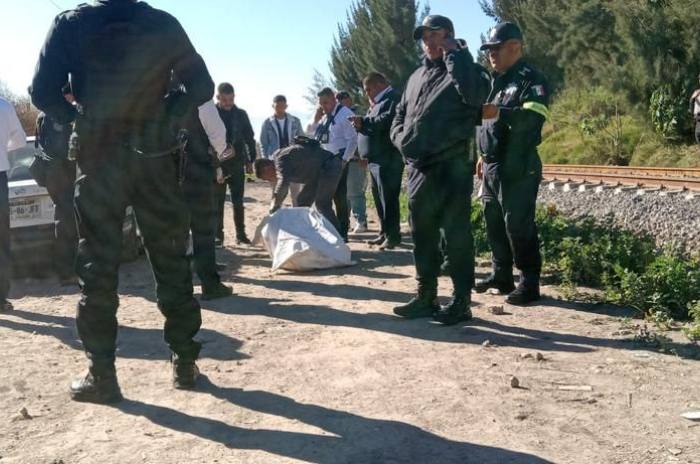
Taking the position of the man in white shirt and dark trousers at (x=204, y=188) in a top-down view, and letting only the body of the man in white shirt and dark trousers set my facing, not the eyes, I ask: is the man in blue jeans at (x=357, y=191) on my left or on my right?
on my left

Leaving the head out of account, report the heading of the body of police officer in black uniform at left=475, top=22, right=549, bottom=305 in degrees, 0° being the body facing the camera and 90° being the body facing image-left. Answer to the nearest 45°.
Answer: approximately 45°

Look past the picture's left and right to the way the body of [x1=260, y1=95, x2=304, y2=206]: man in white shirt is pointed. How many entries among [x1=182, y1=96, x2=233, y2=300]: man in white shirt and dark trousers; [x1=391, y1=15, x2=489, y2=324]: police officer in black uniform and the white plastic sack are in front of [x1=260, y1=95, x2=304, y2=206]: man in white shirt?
3

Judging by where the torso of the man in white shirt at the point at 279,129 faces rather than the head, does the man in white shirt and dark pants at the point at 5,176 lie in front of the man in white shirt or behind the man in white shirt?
in front

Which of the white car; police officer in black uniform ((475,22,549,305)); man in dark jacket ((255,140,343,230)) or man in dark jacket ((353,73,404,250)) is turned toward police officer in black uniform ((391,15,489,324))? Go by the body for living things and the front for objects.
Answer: police officer in black uniform ((475,22,549,305))

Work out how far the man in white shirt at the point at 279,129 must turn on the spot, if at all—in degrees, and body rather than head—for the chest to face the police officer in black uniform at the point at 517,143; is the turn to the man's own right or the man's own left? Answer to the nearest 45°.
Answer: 0° — they already face them

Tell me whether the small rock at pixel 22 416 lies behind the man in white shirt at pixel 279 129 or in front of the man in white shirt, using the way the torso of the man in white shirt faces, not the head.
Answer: in front

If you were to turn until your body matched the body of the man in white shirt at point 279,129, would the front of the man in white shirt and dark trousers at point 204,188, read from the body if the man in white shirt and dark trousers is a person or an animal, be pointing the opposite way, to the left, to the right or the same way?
to the left

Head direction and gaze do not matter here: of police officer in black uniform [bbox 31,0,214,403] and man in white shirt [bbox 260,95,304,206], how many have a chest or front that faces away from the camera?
1

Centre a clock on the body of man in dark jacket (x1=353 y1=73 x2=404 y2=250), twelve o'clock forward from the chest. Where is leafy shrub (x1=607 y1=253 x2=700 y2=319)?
The leafy shrub is roughly at 8 o'clock from the man in dark jacket.

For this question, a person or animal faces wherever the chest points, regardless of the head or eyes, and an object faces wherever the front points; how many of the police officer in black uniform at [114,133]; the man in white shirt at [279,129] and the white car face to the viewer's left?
0

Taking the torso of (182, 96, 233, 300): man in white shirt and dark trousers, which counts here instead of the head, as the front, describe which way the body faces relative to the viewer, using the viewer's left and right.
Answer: facing to the right of the viewer

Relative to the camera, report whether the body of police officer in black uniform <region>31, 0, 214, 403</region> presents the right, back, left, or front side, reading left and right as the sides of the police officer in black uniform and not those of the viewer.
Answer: back

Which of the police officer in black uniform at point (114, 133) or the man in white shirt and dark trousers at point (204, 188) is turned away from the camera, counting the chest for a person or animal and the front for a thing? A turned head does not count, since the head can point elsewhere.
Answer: the police officer in black uniform

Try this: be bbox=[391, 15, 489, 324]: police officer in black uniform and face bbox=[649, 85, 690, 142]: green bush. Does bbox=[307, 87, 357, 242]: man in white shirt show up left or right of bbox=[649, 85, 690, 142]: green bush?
left

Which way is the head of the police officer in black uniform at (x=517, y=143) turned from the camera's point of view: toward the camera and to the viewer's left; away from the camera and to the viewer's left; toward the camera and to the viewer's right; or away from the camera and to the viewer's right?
toward the camera and to the viewer's left
